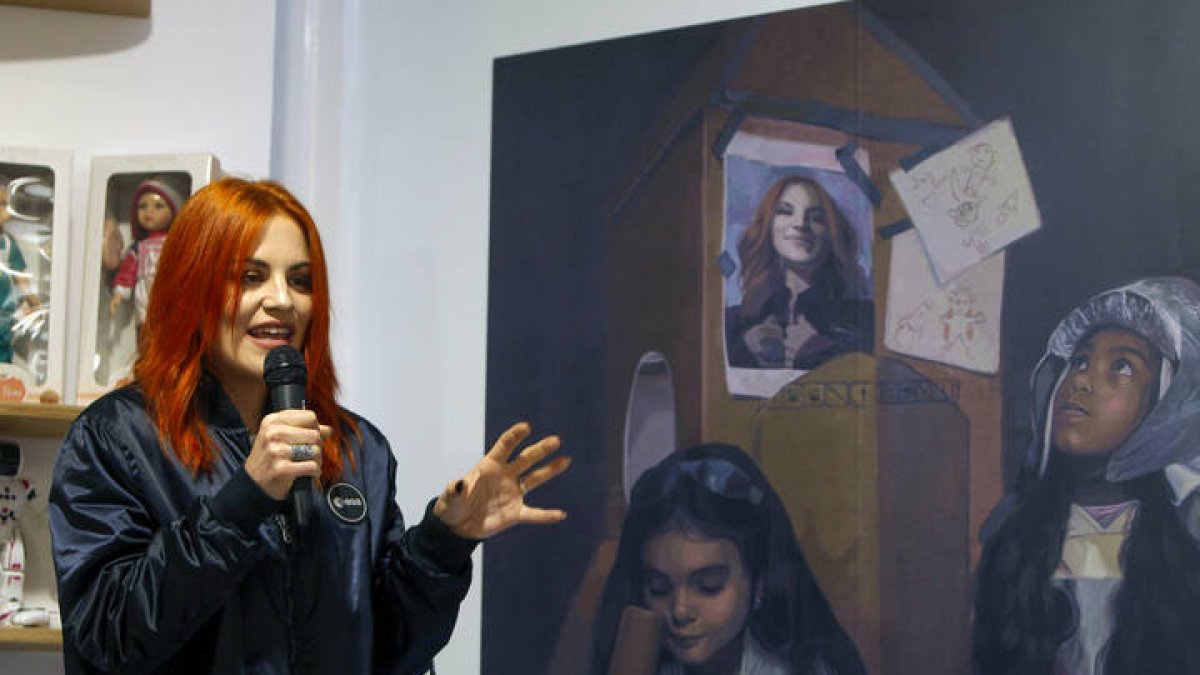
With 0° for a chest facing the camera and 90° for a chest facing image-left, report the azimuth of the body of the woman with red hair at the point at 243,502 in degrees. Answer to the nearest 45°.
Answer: approximately 315°

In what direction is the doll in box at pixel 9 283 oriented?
toward the camera

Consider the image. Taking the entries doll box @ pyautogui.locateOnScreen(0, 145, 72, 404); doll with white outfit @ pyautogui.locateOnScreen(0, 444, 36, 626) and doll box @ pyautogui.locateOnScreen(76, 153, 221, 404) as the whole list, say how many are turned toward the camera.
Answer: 3

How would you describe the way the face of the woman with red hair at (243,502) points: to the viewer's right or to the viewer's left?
to the viewer's right

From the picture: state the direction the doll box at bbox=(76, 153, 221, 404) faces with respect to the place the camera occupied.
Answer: facing the viewer

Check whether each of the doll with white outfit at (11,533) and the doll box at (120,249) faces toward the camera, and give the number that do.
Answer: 2

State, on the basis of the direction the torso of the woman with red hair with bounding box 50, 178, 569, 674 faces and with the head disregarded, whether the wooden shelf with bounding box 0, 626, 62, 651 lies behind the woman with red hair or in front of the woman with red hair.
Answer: behind

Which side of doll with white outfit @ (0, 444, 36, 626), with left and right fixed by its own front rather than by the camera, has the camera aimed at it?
front

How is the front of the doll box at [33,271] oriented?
toward the camera
